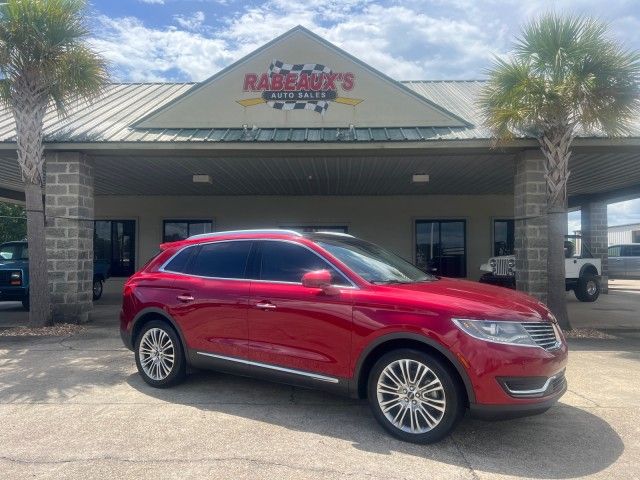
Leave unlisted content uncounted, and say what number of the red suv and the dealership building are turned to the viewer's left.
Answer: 0

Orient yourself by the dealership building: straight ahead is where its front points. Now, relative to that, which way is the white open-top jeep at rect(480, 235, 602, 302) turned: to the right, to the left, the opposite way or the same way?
to the right

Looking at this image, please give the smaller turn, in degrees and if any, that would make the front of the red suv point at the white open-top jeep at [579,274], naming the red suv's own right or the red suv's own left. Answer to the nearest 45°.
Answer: approximately 90° to the red suv's own left

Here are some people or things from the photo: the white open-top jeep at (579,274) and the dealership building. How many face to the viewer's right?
0

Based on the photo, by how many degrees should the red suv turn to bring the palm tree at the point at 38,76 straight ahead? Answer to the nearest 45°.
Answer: approximately 180°

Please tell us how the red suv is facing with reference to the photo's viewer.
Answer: facing the viewer and to the right of the viewer

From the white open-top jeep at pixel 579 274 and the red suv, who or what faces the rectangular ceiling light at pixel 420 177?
the white open-top jeep

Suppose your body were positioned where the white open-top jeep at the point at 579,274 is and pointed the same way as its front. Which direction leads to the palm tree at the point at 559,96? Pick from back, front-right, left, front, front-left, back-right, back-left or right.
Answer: front-left

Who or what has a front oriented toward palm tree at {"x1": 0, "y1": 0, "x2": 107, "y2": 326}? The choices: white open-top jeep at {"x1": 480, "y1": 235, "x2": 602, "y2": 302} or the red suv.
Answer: the white open-top jeep

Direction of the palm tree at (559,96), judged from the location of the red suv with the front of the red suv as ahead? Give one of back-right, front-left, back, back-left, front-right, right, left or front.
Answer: left

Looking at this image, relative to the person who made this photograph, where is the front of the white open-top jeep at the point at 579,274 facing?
facing the viewer and to the left of the viewer

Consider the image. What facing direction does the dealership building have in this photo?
toward the camera
